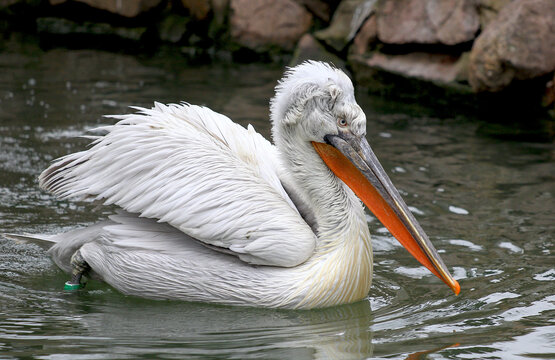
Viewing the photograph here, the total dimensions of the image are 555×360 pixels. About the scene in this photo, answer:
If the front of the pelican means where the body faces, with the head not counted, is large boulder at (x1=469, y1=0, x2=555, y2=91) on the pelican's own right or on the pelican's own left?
on the pelican's own left

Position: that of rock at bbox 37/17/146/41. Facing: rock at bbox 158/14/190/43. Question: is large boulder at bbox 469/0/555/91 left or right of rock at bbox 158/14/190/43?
right

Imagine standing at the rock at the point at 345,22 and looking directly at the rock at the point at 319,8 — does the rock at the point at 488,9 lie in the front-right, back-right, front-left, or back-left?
back-right

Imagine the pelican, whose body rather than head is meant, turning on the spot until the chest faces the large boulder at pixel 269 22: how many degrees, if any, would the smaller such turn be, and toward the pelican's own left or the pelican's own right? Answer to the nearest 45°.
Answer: approximately 90° to the pelican's own left

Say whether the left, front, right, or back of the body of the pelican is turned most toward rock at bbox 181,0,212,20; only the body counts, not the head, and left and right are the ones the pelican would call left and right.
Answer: left

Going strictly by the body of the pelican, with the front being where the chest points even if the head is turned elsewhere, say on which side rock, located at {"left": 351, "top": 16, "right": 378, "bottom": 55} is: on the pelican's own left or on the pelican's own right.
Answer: on the pelican's own left

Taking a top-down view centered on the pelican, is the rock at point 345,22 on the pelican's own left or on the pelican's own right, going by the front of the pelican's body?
on the pelican's own left

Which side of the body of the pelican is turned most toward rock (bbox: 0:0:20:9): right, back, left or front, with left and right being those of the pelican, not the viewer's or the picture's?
left

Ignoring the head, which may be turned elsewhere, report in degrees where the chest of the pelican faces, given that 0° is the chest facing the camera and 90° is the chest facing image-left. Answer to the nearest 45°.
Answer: approximately 270°
